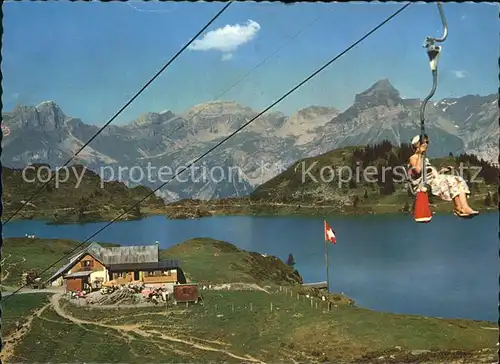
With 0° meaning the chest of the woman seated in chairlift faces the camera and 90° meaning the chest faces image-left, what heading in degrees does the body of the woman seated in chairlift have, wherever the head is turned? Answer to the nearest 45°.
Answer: approximately 270°

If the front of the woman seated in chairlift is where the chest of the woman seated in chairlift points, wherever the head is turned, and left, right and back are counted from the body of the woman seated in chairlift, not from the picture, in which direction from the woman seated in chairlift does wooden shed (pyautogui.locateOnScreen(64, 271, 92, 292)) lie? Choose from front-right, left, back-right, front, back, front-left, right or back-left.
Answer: back-left
